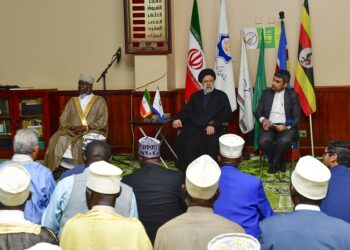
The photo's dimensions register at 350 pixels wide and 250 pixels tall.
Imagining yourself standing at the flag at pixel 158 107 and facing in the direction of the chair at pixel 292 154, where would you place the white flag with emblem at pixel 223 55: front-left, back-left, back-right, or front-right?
front-left

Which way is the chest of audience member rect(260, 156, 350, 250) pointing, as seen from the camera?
away from the camera

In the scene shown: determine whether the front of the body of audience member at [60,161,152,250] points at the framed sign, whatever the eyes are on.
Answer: yes

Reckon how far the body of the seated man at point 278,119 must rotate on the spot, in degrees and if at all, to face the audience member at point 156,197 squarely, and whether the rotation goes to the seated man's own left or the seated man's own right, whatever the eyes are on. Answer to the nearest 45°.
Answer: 0° — they already face them

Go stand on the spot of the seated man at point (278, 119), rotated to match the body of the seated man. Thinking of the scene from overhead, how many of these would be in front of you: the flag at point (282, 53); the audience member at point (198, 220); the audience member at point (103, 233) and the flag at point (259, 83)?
2

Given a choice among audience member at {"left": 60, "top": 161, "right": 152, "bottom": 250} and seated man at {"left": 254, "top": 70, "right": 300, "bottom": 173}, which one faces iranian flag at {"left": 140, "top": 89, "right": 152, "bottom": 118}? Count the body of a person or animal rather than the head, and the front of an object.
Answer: the audience member

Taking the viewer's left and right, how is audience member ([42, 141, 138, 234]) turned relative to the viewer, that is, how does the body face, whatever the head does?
facing away from the viewer

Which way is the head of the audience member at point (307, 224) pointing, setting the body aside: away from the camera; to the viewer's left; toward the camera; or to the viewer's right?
away from the camera

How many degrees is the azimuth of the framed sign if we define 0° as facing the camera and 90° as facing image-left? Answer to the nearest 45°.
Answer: approximately 0°

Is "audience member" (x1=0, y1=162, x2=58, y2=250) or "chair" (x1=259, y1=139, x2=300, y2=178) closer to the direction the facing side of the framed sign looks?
the audience member

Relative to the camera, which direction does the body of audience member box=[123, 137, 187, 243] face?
away from the camera

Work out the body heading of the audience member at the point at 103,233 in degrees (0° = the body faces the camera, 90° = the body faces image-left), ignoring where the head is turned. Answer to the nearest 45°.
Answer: approximately 180°

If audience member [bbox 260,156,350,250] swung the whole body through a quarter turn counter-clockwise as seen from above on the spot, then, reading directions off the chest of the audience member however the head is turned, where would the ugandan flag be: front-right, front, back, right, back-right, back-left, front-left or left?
right

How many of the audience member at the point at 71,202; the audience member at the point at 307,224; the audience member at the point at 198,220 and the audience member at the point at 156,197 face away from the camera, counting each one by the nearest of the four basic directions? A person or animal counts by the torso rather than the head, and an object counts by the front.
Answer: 4

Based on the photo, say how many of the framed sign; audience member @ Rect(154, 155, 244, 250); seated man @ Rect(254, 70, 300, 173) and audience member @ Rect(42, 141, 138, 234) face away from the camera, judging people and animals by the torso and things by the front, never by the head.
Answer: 2

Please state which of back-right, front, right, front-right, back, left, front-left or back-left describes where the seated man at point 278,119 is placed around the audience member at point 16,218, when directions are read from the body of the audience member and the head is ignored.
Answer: front-right

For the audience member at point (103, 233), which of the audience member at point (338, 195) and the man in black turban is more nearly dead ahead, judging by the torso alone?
the man in black turban

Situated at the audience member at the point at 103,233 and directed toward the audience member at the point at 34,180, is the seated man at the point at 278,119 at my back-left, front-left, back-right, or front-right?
front-right

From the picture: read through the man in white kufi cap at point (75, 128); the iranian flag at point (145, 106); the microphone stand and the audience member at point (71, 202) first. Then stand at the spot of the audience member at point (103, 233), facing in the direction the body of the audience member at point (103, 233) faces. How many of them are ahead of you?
4

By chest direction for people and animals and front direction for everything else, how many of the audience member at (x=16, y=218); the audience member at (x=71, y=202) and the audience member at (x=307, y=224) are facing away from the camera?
3

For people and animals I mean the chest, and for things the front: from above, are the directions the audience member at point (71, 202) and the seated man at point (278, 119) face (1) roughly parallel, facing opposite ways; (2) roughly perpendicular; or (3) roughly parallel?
roughly parallel, facing opposite ways

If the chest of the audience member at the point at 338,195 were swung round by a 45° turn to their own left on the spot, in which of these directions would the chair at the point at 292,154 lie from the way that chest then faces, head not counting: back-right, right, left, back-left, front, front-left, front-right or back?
right
